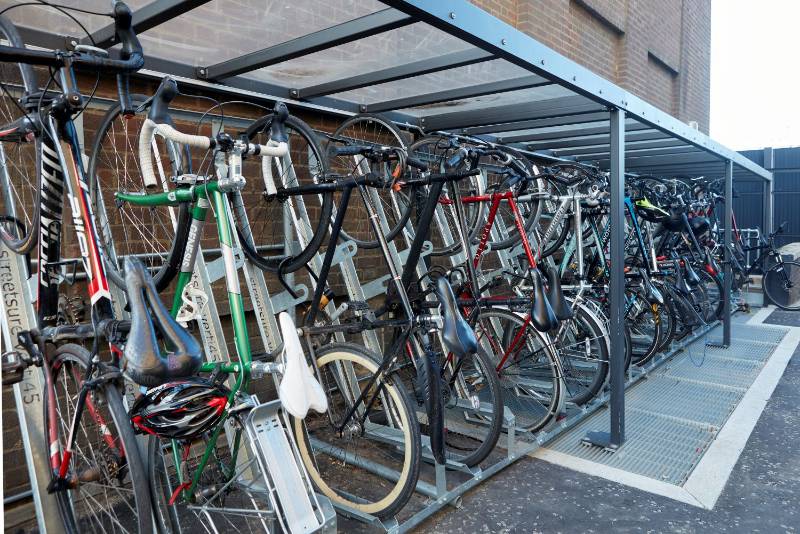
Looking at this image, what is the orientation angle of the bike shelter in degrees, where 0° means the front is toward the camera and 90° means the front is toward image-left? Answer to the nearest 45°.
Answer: approximately 315°
